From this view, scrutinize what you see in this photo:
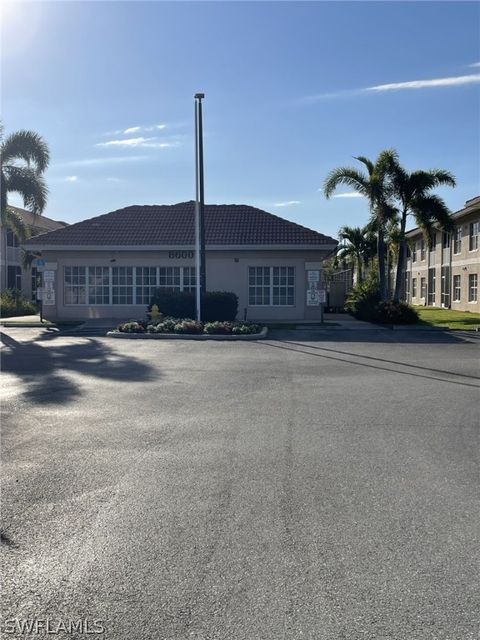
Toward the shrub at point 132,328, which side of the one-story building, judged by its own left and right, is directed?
front

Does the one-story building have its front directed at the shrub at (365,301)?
no

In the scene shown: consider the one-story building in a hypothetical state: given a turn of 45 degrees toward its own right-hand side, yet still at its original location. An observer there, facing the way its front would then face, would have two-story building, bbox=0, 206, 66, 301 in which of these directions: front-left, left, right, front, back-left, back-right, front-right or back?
right

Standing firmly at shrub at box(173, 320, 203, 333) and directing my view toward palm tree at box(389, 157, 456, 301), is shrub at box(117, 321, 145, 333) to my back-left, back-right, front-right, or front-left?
back-left

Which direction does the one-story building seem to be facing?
toward the camera

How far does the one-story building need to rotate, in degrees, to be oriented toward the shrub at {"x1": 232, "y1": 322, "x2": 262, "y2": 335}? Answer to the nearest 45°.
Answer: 0° — it already faces it

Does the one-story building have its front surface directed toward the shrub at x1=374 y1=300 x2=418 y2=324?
no

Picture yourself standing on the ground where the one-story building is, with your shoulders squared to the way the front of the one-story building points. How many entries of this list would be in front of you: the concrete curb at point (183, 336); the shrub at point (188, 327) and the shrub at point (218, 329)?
3

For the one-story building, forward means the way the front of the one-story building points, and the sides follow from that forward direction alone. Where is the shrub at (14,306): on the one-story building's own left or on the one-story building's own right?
on the one-story building's own right

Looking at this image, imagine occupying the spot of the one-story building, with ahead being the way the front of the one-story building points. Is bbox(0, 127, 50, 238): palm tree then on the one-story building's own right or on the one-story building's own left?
on the one-story building's own right

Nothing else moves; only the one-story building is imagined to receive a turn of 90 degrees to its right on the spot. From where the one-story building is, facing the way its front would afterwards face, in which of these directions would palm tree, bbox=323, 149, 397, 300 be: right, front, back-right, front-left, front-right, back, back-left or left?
back

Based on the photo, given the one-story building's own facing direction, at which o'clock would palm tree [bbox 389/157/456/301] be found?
The palm tree is roughly at 9 o'clock from the one-story building.

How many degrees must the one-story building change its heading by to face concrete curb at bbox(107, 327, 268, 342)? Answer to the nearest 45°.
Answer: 0° — it already faces it

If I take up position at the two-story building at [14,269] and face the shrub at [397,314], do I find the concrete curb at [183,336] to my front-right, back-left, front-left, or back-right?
front-right

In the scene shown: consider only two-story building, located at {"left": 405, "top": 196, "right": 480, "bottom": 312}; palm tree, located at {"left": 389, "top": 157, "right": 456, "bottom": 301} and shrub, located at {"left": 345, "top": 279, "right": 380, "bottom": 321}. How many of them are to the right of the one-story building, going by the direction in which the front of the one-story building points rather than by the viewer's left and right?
0

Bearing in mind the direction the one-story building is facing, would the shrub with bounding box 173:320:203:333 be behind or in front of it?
in front
